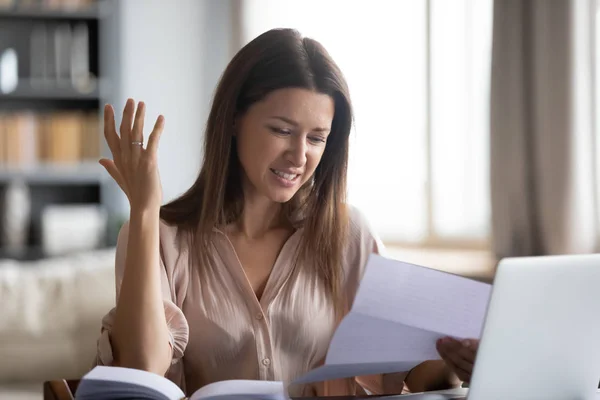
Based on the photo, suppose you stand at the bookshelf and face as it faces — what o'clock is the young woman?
The young woman is roughly at 12 o'clock from the bookshelf.

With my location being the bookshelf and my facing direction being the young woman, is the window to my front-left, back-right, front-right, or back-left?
front-left

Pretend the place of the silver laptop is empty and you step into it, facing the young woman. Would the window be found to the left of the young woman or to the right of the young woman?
right

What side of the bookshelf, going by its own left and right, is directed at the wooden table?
front

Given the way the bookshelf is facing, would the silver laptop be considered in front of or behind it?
in front

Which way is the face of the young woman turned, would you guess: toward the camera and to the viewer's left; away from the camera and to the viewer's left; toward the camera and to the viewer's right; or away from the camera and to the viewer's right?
toward the camera and to the viewer's right

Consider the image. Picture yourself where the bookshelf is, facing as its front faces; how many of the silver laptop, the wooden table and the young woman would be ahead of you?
3

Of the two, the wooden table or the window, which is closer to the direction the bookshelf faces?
the wooden table

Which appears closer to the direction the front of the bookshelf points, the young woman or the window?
the young woman

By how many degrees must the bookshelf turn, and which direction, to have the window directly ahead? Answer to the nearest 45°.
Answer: approximately 90° to its left

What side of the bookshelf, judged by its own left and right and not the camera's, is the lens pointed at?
front

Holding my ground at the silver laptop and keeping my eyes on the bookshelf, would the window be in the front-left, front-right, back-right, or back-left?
front-right
